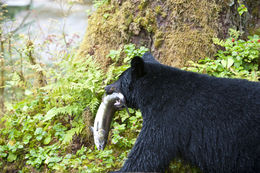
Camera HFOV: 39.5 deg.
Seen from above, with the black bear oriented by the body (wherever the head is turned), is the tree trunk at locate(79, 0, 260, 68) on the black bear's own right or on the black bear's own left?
on the black bear's own right

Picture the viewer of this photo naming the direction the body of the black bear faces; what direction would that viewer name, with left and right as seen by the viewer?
facing to the left of the viewer
